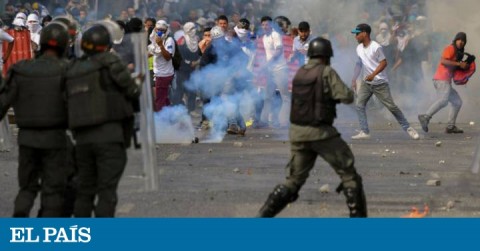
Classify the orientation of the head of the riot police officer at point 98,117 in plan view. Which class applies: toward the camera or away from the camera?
away from the camera

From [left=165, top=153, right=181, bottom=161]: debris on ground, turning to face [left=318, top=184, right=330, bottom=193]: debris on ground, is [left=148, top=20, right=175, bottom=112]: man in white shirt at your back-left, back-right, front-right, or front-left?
back-left

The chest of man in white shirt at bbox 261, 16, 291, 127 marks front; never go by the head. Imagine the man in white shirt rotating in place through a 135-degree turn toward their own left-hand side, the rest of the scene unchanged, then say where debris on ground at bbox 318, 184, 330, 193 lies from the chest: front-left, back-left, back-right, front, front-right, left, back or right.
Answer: right

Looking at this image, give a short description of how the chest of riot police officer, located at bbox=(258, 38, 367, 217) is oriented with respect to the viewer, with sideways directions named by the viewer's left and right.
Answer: facing away from the viewer and to the right of the viewer

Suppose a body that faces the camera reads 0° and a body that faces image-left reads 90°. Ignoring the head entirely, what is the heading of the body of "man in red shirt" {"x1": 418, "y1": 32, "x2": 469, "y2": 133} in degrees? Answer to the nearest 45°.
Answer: approximately 270°

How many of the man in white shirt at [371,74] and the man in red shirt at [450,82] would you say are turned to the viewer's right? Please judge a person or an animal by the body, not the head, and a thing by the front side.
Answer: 1

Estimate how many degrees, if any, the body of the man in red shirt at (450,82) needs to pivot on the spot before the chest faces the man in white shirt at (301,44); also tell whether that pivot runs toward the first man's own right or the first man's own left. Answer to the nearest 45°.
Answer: approximately 180°

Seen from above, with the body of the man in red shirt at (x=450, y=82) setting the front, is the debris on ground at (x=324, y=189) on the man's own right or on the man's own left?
on the man's own right

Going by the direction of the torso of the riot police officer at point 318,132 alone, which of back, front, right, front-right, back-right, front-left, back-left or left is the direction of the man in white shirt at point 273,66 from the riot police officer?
front-left

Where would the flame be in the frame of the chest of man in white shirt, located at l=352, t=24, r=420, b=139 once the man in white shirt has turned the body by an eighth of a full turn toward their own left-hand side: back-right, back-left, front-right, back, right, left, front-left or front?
front

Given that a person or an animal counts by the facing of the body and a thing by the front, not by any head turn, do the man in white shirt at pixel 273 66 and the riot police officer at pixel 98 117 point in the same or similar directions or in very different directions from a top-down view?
very different directions

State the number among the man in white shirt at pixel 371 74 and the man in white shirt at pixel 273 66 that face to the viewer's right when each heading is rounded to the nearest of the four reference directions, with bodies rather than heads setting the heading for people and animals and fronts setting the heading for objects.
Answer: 0

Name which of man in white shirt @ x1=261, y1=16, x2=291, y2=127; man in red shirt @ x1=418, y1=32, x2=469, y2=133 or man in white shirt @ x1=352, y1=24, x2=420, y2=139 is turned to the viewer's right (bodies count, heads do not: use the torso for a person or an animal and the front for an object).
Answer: the man in red shirt

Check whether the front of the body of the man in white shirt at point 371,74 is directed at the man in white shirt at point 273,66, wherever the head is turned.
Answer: no

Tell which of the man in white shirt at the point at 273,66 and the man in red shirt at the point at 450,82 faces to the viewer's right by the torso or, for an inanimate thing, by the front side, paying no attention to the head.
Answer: the man in red shirt

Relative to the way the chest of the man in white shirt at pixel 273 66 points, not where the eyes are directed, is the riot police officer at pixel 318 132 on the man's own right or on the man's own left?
on the man's own left

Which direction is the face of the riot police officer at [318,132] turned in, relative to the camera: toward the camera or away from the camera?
away from the camera

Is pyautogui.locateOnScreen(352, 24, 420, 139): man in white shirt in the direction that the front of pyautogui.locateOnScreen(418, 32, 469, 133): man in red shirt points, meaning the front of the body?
no

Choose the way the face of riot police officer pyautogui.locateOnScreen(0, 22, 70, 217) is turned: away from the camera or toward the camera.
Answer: away from the camera
